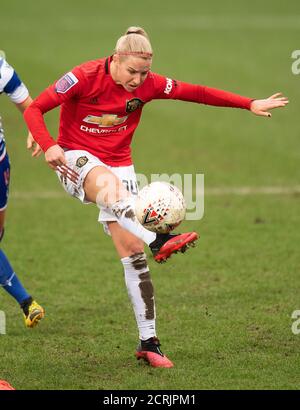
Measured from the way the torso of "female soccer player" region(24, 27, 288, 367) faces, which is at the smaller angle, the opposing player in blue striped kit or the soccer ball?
the soccer ball

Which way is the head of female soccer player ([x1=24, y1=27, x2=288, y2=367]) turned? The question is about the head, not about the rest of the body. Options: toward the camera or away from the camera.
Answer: toward the camera

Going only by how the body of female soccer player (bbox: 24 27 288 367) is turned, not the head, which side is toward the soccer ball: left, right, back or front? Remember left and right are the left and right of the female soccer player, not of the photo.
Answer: front

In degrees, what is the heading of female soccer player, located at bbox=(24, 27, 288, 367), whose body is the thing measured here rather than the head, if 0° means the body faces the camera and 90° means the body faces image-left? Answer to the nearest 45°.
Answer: approximately 315°
